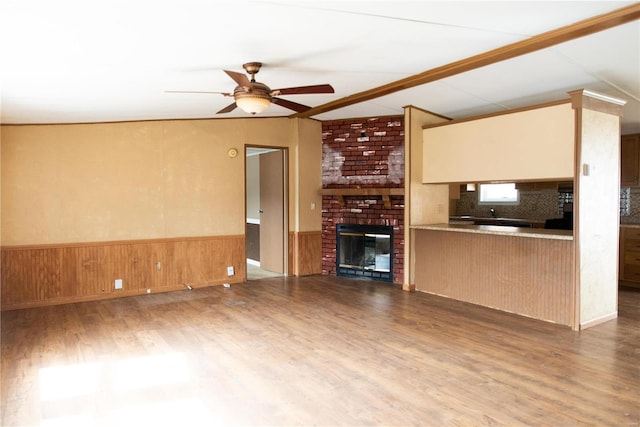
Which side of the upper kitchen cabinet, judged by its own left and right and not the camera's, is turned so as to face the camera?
front

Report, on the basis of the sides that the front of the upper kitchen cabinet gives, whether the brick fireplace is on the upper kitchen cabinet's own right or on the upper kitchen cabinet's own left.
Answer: on the upper kitchen cabinet's own right

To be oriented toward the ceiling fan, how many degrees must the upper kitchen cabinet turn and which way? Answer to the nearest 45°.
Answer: approximately 45° to its right

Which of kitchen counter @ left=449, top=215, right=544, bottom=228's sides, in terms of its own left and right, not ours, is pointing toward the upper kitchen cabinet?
left

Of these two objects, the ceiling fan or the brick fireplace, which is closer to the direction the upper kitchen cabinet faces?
the ceiling fan

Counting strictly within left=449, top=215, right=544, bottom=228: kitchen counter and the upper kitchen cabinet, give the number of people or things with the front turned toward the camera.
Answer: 2

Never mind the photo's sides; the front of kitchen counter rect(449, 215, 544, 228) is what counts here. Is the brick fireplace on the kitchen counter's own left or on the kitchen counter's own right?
on the kitchen counter's own right

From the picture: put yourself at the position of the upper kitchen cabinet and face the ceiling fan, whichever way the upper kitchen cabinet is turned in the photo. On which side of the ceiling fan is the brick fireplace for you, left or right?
right

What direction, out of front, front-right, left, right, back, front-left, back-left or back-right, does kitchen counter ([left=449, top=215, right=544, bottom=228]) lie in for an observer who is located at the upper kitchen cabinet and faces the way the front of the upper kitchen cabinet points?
right
